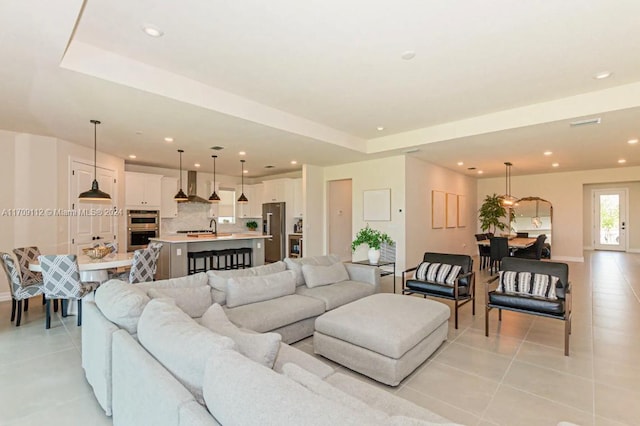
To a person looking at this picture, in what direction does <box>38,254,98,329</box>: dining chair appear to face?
facing away from the viewer and to the right of the viewer

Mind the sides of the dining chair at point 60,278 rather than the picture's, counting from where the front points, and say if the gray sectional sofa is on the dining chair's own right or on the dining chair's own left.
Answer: on the dining chair's own right

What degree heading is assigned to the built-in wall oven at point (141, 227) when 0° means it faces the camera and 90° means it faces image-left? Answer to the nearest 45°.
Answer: approximately 315°

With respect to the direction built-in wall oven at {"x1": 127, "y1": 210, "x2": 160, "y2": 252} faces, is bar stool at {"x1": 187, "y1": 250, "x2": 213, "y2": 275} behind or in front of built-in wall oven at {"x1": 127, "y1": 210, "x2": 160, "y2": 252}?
in front

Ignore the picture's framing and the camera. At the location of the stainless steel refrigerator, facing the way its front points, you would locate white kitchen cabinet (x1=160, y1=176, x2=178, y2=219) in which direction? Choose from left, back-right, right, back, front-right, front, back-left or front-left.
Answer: front-right

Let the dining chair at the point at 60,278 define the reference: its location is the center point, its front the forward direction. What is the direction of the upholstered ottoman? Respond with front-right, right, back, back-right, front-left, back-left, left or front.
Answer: right

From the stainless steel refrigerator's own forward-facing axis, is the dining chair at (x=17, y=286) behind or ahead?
ahead

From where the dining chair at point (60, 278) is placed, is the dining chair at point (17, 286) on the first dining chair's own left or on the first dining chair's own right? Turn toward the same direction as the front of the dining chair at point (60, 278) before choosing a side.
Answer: on the first dining chair's own left

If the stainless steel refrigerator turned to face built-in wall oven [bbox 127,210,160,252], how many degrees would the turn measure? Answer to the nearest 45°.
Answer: approximately 45° to its right

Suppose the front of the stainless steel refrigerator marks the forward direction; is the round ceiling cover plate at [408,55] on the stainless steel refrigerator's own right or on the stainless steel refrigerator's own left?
on the stainless steel refrigerator's own left

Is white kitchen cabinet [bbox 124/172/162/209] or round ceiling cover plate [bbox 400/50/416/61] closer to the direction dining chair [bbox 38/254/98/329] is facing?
the white kitchen cabinet

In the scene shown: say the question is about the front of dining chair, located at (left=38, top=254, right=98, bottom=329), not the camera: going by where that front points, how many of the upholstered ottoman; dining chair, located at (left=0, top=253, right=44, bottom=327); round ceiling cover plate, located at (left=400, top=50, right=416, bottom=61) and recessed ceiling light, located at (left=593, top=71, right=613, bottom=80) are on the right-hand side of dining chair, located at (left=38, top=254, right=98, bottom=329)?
3

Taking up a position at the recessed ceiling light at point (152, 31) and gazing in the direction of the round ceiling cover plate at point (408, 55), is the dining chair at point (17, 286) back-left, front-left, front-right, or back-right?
back-left

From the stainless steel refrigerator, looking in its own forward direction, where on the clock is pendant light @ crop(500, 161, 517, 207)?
The pendant light is roughly at 8 o'clock from the stainless steel refrigerator.
